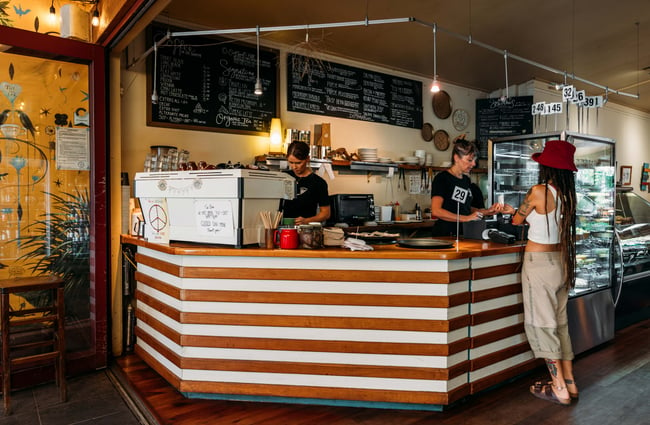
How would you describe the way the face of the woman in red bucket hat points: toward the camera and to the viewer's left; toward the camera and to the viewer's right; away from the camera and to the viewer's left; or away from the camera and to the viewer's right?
away from the camera and to the viewer's left

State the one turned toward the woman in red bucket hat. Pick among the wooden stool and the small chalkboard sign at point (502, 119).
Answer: the small chalkboard sign

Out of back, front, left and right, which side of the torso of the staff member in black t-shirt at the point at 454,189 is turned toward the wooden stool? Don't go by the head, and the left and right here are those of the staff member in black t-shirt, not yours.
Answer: right

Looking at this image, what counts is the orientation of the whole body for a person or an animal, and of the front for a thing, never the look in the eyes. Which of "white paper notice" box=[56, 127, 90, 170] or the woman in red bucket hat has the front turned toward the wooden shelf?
the woman in red bucket hat

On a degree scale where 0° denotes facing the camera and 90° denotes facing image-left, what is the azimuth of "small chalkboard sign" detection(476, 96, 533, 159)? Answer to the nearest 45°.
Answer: approximately 0°

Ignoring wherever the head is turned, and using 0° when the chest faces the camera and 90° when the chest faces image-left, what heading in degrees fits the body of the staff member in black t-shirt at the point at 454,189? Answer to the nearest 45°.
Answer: approximately 315°

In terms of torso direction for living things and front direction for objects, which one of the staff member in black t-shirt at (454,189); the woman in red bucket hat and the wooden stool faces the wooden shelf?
the woman in red bucket hat

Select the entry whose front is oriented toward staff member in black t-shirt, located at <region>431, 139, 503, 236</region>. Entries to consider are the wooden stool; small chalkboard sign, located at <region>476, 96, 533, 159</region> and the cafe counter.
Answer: the small chalkboard sign

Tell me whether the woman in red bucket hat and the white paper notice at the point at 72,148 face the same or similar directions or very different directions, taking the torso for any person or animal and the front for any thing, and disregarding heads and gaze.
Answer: very different directions

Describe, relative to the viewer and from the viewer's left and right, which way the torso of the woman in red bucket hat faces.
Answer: facing away from the viewer and to the left of the viewer
